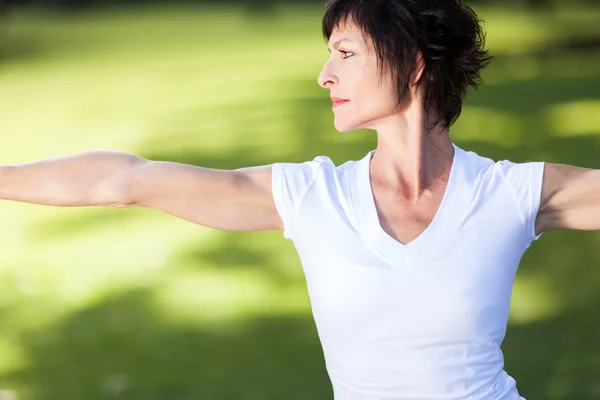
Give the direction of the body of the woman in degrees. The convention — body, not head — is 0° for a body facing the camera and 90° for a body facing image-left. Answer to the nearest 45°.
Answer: approximately 0°

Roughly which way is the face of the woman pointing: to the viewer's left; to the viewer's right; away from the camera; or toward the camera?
to the viewer's left
